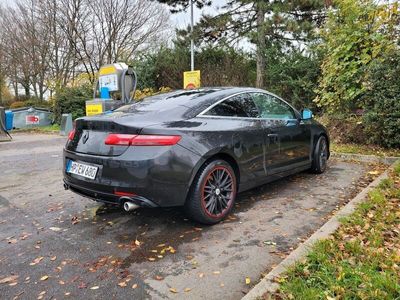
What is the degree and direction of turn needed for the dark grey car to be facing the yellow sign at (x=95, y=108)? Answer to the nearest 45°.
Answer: approximately 90° to its left

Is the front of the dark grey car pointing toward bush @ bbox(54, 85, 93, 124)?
no

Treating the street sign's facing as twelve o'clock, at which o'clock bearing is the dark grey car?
The dark grey car is roughly at 12 o'clock from the street sign.

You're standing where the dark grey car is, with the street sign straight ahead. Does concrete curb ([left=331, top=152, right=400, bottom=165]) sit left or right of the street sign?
right

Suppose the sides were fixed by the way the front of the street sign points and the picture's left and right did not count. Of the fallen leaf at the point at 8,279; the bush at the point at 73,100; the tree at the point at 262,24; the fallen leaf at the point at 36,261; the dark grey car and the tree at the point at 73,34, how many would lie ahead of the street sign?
3

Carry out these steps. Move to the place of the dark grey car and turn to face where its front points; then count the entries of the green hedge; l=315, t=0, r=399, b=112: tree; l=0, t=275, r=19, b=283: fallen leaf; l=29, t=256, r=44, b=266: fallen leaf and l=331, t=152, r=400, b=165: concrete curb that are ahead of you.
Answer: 3

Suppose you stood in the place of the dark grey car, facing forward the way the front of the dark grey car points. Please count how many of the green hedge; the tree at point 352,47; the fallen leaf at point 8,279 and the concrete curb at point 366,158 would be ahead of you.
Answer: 3

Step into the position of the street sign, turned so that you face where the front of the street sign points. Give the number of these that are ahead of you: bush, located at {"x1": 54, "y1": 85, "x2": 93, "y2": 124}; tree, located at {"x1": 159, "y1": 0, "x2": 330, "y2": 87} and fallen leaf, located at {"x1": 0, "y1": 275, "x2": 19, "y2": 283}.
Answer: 1

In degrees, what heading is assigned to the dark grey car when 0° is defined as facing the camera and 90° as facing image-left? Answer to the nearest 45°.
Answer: approximately 225°

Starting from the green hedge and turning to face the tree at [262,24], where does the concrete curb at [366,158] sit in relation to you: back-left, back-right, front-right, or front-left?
back-left

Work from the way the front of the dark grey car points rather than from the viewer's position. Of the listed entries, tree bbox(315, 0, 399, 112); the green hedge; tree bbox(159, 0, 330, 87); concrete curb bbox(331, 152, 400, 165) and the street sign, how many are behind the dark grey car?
0

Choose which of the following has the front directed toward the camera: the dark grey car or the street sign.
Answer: the street sign

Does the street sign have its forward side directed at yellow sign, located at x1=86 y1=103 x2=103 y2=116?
no

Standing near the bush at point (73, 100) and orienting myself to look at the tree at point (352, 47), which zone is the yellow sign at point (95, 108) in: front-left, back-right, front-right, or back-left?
front-right

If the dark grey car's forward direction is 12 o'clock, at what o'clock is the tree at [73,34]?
The tree is roughly at 10 o'clock from the dark grey car.

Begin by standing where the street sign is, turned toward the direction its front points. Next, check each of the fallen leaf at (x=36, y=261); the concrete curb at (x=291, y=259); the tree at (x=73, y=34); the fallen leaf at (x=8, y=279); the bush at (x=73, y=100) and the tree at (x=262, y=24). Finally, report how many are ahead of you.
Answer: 3

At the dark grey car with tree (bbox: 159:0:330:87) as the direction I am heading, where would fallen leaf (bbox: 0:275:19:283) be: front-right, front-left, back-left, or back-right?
back-left

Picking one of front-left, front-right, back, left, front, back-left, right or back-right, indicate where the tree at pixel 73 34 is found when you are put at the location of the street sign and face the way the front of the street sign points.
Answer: back-right

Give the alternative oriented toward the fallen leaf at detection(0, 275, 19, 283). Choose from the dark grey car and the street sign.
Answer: the street sign

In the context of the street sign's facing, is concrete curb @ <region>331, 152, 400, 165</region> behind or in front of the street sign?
in front

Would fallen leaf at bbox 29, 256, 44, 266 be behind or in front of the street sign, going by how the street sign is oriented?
in front

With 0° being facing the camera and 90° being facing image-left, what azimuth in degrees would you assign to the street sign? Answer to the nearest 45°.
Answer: approximately 0°
